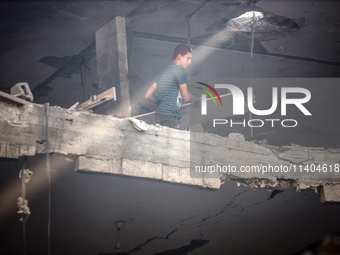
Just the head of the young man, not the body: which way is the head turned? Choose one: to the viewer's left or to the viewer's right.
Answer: to the viewer's right

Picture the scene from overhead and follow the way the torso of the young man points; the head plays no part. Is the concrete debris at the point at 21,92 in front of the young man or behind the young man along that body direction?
behind

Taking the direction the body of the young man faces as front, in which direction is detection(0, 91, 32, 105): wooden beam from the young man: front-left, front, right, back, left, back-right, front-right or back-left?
back

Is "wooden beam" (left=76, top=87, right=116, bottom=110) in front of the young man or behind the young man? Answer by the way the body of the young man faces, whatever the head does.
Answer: behind
